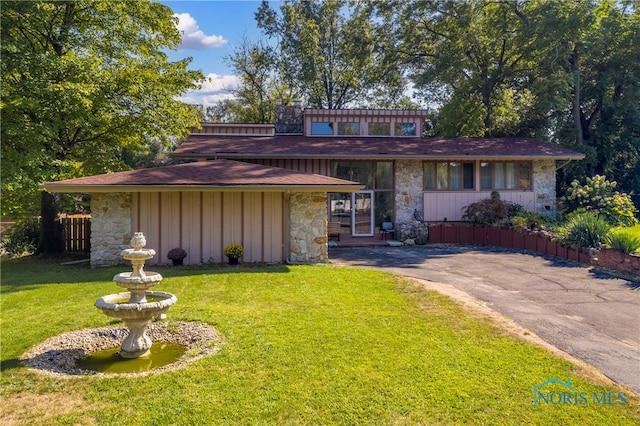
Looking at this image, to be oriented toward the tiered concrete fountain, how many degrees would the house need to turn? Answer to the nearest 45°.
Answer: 0° — it already faces it

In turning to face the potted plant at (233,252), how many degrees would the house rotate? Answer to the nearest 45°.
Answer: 0° — it already faces it

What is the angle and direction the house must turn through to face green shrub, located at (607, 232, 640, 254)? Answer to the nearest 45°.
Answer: approximately 45° to its left

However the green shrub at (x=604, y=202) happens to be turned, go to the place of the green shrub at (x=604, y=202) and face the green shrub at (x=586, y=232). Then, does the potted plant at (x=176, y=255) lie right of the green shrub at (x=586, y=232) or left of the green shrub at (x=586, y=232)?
right

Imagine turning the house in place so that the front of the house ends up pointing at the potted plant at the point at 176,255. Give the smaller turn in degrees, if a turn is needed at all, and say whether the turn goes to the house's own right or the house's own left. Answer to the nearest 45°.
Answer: approximately 45° to the house's own right

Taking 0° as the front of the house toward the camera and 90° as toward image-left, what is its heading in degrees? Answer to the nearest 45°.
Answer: approximately 0°

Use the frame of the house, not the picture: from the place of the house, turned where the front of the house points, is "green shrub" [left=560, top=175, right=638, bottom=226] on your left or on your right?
on your left

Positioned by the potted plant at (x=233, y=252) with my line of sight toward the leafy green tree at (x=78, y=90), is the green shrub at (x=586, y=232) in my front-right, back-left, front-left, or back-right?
back-right

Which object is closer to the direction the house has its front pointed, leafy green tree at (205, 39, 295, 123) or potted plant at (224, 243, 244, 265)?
the potted plant

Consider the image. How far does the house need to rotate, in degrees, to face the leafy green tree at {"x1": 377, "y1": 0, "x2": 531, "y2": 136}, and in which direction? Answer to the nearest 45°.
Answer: approximately 135° to its left

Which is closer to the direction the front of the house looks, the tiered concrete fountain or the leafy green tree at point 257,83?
the tiered concrete fountain

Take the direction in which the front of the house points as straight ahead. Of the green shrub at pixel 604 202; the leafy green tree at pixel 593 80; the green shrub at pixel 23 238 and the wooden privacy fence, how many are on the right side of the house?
2

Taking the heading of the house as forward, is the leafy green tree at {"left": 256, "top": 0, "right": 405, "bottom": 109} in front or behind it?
behind

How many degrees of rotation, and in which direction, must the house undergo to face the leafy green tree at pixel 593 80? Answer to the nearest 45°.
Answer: approximately 90° to its left
